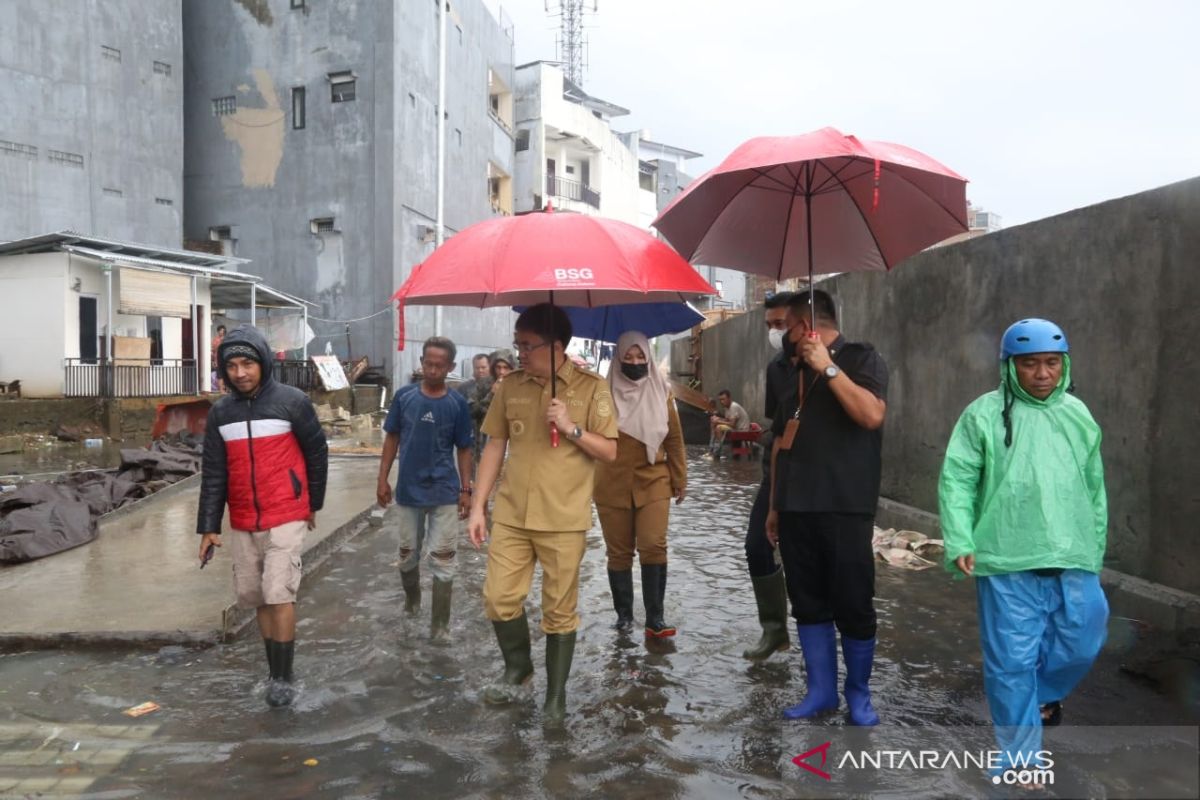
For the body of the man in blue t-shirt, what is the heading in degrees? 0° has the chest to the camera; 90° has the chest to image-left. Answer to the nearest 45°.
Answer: approximately 0°

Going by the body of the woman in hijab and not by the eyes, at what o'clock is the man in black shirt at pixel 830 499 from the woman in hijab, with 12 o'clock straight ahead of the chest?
The man in black shirt is roughly at 11 o'clock from the woman in hijab.

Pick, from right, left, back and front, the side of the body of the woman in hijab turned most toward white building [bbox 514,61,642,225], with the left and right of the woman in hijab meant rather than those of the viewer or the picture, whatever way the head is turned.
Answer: back

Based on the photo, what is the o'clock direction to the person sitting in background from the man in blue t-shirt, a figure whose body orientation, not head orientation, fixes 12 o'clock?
The person sitting in background is roughly at 7 o'clock from the man in blue t-shirt.

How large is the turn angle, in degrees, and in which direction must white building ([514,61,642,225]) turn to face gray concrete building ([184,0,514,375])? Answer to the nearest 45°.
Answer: approximately 90° to its right

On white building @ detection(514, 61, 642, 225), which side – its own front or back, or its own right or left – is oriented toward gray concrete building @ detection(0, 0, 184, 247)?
right

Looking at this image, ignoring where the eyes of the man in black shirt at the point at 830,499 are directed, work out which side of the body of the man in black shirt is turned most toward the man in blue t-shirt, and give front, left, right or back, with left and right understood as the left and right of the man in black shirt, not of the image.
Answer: right

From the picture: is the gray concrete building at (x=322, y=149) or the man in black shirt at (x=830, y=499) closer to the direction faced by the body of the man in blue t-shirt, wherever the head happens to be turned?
the man in black shirt

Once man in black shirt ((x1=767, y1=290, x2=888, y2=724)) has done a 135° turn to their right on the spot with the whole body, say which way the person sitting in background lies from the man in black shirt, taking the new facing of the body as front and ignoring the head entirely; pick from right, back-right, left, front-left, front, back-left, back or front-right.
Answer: front

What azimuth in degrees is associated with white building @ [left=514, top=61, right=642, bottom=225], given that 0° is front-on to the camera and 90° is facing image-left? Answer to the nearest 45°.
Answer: approximately 315°

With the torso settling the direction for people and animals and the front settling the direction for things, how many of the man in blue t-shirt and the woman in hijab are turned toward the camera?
2
